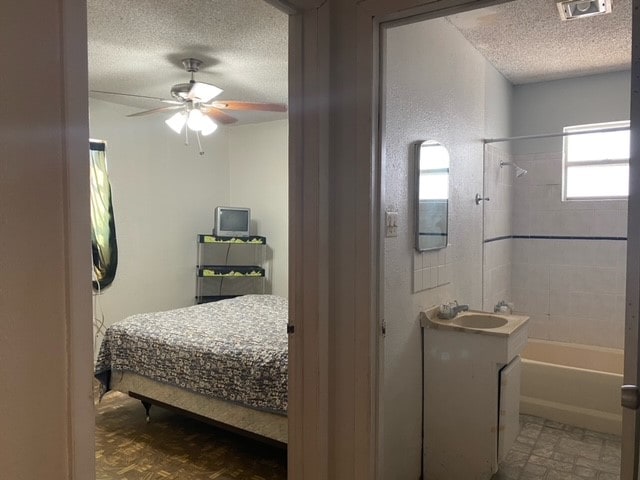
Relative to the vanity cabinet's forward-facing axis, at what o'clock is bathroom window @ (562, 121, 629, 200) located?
The bathroom window is roughly at 10 o'clock from the vanity cabinet.

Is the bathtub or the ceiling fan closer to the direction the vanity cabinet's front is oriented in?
the bathtub

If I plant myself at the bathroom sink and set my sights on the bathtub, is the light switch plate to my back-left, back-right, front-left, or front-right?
back-right

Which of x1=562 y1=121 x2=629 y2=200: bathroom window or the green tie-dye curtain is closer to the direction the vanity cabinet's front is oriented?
the bathroom window

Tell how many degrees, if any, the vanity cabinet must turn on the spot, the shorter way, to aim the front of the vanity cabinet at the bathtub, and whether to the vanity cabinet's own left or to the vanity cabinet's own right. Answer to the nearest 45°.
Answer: approximately 45° to the vanity cabinet's own left

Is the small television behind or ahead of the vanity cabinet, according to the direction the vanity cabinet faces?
behind

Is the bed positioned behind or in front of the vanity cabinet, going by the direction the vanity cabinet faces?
behind

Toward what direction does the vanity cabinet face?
to the viewer's right
